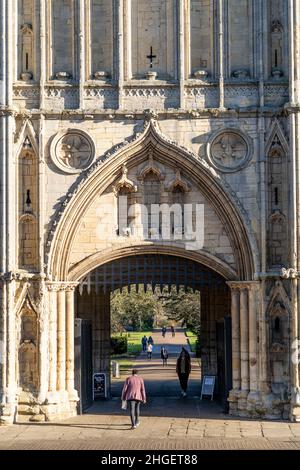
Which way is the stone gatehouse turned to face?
toward the camera

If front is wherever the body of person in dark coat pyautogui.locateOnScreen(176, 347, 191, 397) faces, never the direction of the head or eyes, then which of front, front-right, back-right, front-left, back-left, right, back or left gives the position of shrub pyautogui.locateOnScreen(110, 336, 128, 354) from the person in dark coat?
back

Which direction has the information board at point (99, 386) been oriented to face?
toward the camera

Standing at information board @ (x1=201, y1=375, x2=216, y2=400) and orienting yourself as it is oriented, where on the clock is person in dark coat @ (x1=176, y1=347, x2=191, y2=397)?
The person in dark coat is roughly at 4 o'clock from the information board.

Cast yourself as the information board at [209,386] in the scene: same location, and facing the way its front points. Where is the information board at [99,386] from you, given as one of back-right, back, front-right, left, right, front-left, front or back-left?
right

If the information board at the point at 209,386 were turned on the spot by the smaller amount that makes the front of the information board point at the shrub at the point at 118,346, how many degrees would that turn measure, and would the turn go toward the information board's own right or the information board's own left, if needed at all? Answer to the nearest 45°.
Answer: approximately 180°

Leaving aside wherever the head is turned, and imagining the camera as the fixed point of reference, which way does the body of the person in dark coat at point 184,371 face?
toward the camera
